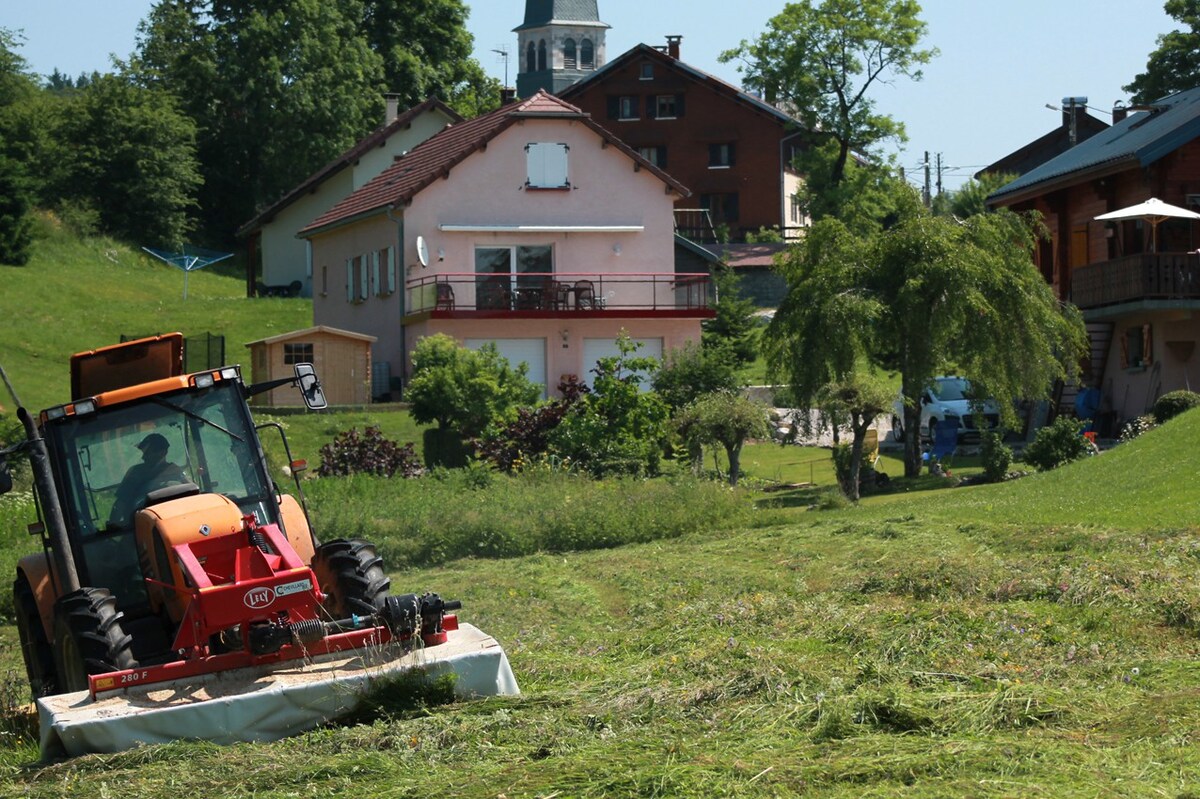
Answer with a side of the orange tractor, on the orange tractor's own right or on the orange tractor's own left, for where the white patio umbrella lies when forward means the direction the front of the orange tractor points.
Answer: on the orange tractor's own left

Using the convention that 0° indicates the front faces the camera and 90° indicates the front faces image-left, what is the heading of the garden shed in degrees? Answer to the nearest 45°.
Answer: approximately 0°

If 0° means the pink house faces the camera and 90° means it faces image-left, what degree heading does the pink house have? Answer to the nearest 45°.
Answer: approximately 0°

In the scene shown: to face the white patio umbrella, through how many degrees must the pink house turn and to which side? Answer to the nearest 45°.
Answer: approximately 45° to its left

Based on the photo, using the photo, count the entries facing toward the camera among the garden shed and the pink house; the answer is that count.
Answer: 2

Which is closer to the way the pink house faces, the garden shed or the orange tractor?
the orange tractor

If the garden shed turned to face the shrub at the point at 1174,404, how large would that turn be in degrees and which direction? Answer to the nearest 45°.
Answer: approximately 45° to its left

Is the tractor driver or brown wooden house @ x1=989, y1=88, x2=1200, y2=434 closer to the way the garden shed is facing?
the tractor driver

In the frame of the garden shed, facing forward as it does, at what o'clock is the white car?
The white car is roughly at 10 o'clock from the garden shed.

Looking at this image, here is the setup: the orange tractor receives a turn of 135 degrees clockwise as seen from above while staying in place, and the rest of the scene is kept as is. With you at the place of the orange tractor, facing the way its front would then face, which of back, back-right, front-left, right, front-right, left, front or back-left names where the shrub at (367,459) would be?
right
